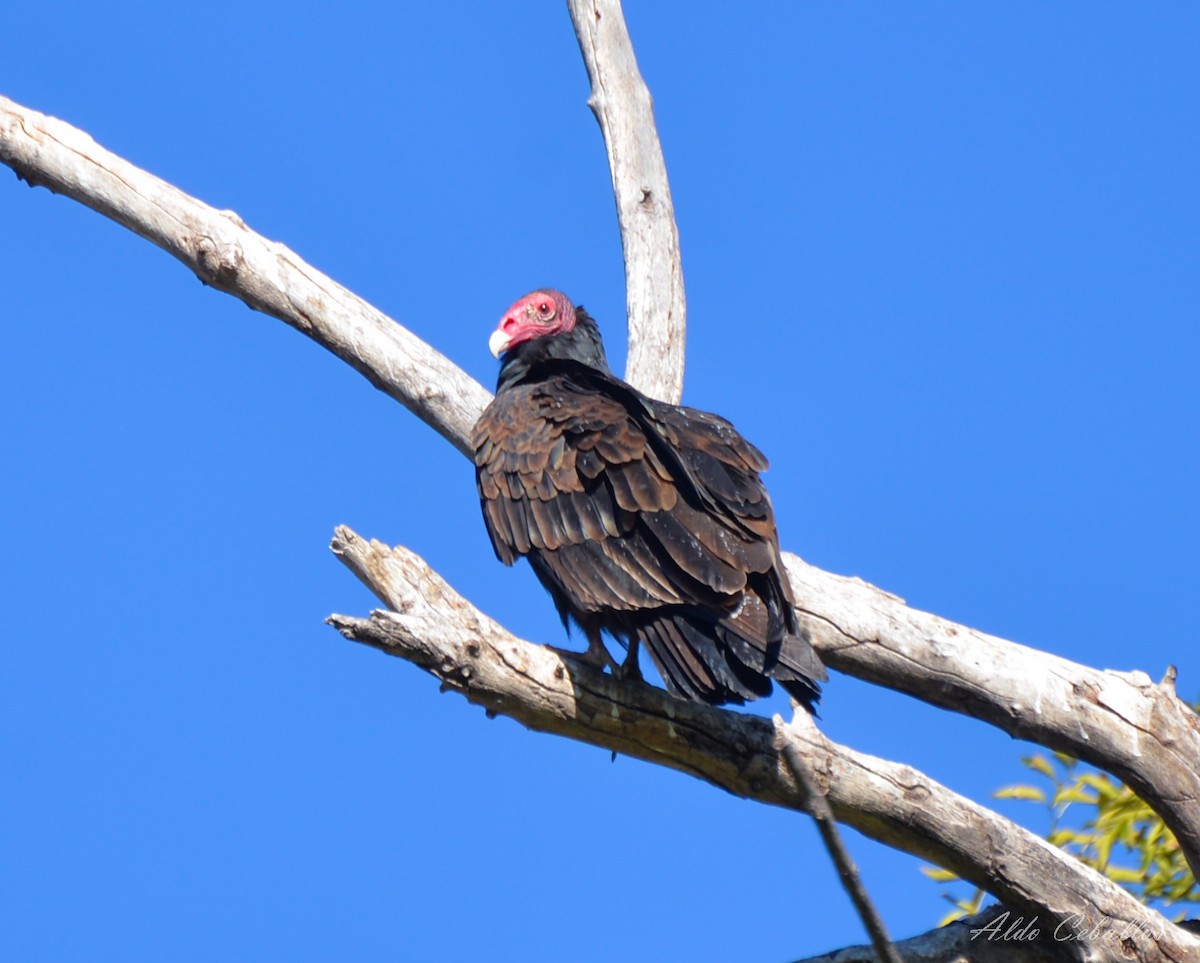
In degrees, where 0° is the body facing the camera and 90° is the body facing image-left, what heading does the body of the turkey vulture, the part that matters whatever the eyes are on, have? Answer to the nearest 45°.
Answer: approximately 135°
